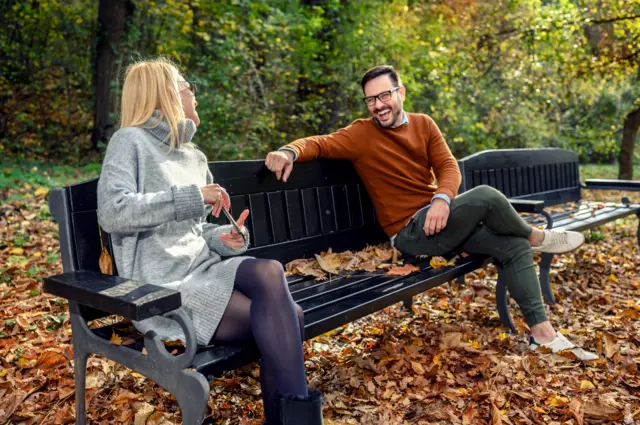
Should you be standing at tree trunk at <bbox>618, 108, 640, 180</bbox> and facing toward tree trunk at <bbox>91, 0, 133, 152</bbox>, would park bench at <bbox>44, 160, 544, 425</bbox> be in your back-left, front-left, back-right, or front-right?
front-left

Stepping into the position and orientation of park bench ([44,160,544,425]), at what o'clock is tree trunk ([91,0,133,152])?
The tree trunk is roughly at 7 o'clock from the park bench.

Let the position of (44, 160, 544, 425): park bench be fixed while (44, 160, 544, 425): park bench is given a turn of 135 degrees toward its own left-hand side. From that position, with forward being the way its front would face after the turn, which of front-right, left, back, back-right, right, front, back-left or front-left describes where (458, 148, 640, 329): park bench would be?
front-right

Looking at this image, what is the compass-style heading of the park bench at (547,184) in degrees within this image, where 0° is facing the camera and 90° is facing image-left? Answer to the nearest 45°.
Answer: approximately 315°

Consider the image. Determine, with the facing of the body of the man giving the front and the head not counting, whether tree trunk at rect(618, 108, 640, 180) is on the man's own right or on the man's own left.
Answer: on the man's own left

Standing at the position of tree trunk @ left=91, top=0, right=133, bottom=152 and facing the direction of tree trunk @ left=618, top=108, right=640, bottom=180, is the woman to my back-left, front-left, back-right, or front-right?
front-right

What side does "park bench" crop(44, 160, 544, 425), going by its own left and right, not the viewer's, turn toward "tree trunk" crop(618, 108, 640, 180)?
left

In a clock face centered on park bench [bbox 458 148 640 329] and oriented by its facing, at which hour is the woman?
The woman is roughly at 2 o'clock from the park bench.

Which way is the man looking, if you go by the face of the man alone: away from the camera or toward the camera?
toward the camera

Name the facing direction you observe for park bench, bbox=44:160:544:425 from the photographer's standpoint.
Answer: facing the viewer and to the right of the viewer

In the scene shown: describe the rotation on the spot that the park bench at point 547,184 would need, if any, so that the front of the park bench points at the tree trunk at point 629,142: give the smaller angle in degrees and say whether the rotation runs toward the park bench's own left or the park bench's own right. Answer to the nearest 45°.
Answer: approximately 135° to the park bench's own left
